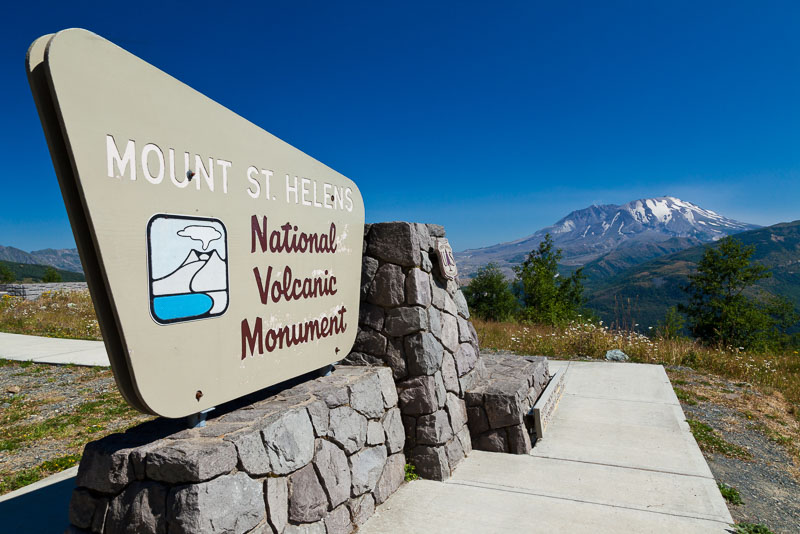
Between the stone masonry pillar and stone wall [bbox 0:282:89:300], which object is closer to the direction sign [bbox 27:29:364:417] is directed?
the stone masonry pillar

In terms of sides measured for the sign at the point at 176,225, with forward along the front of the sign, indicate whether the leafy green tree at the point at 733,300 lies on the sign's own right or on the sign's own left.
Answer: on the sign's own left

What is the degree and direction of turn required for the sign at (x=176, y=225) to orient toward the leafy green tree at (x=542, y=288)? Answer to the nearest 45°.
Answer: approximately 90° to its left

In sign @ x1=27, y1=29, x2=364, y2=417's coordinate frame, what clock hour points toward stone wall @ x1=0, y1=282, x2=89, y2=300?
The stone wall is roughly at 7 o'clock from the sign.

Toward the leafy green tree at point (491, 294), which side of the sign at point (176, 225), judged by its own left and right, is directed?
left

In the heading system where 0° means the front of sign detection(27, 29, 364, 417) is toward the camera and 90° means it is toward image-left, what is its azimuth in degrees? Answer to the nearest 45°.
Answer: approximately 315°

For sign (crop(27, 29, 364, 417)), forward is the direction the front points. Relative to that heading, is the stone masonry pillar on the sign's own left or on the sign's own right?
on the sign's own left

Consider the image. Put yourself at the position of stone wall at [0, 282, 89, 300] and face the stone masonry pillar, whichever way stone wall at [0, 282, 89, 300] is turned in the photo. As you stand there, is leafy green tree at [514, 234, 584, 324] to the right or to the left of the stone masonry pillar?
left
